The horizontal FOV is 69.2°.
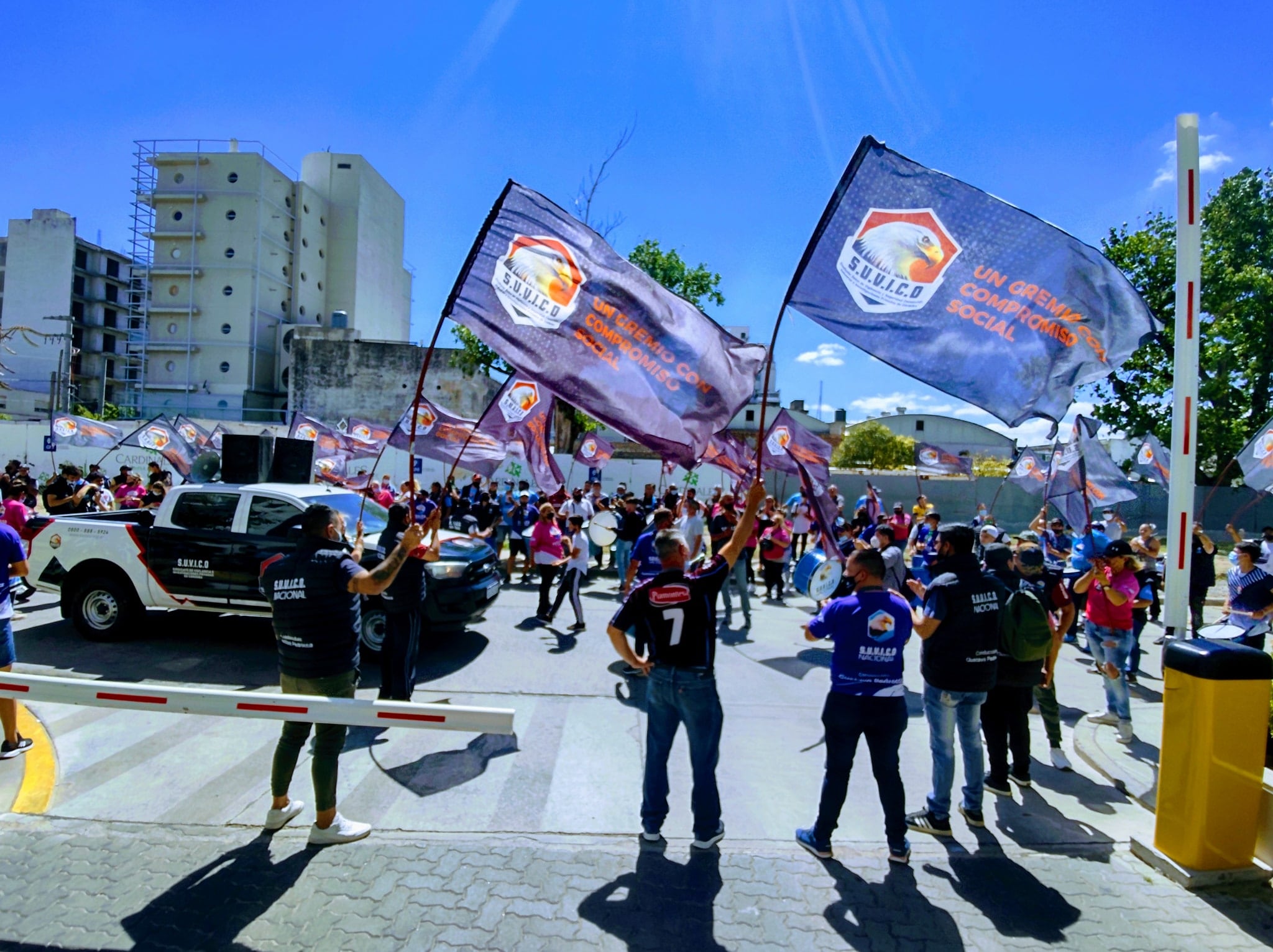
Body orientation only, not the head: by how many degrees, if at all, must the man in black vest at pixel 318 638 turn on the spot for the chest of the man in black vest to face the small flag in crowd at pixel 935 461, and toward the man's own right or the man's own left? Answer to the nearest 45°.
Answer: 0° — they already face it

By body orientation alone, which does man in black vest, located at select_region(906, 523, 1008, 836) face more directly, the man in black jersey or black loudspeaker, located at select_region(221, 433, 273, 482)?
the black loudspeaker

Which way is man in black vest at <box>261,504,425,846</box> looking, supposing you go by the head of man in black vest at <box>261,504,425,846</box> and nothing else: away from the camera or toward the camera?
away from the camera

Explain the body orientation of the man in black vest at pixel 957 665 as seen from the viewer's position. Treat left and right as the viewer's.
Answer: facing away from the viewer and to the left of the viewer

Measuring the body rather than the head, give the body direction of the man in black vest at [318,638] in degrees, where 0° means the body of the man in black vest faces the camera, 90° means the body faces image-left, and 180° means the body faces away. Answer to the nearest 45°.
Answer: approximately 225°

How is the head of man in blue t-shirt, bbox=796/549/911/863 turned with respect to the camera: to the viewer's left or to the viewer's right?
to the viewer's left

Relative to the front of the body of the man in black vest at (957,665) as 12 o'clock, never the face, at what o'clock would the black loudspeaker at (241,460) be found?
The black loudspeaker is roughly at 11 o'clock from the man in black vest.

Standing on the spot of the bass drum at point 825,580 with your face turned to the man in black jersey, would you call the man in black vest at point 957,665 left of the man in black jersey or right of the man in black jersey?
left
